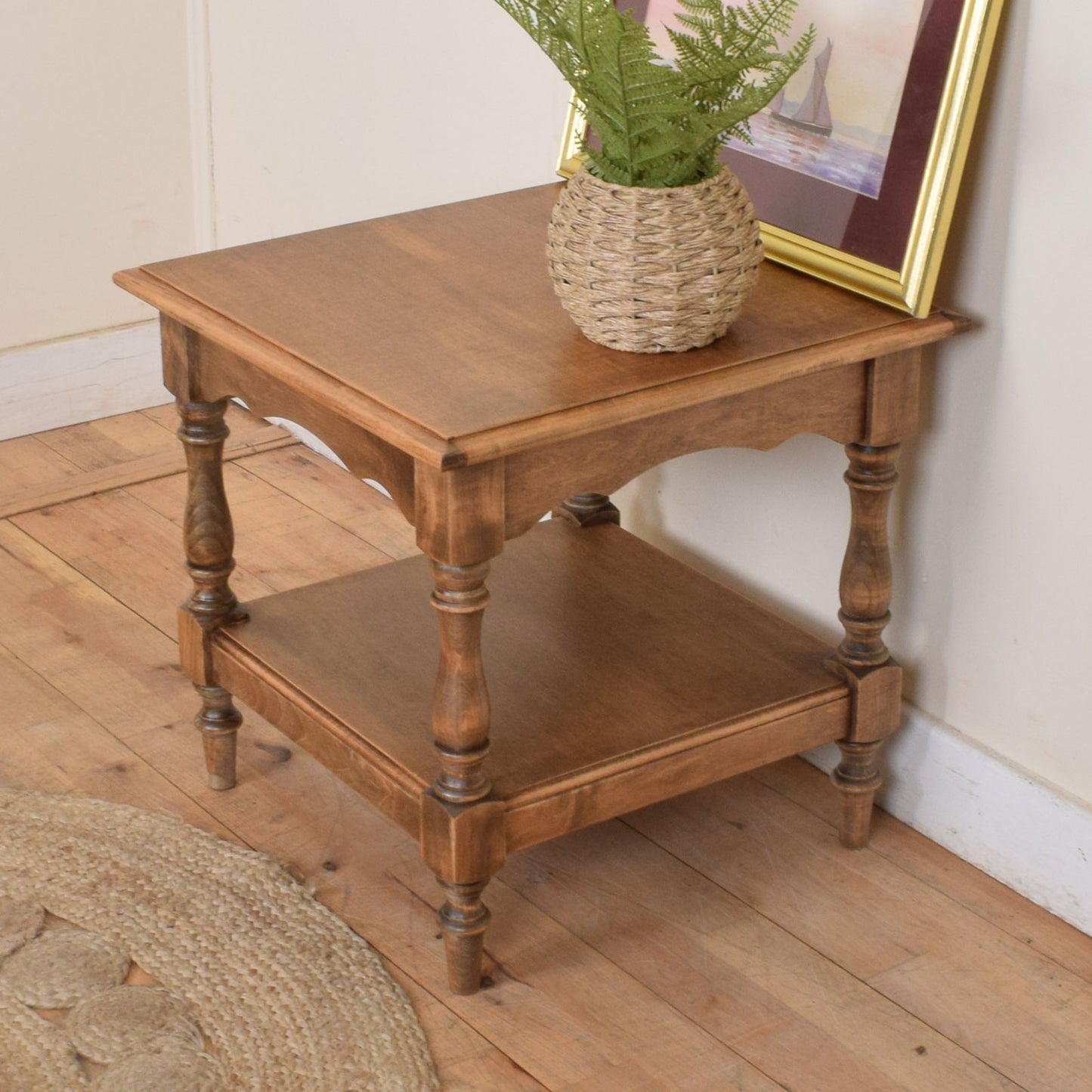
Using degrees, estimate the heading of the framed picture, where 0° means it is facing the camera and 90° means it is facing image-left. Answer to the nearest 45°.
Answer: approximately 45°
